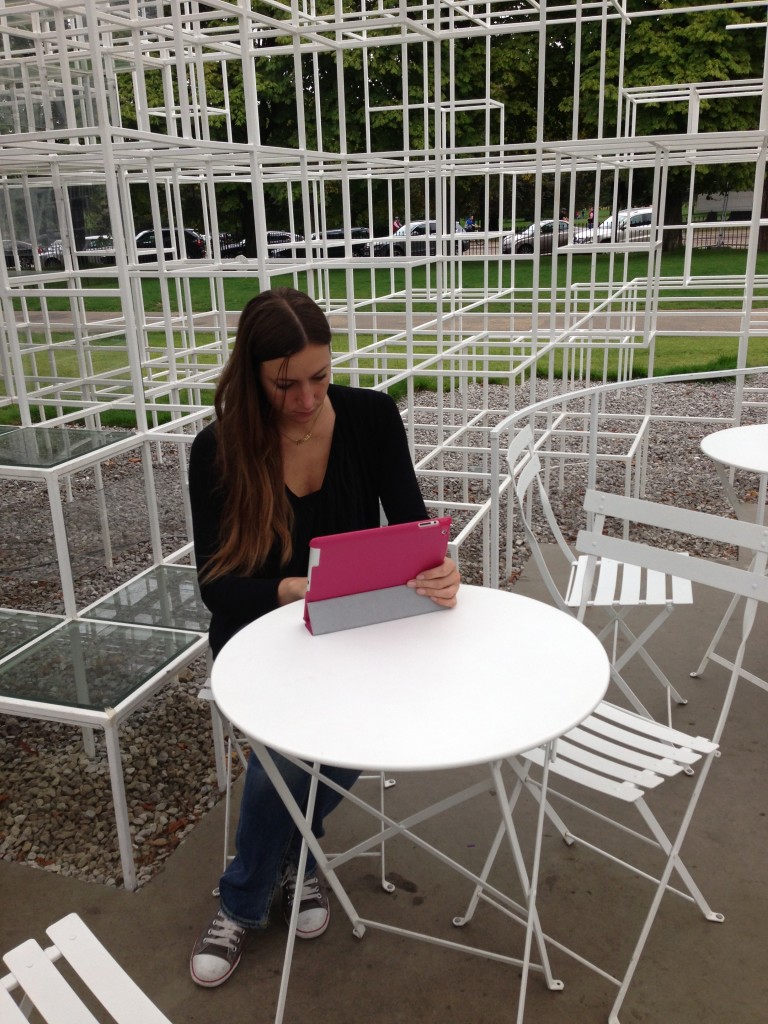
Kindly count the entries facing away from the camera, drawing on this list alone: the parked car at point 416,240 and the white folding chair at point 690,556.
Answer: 0

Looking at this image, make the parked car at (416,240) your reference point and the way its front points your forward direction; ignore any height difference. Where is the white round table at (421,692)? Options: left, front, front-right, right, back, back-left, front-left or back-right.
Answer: left

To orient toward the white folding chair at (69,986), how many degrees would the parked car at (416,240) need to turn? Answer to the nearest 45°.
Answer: approximately 90° to its left

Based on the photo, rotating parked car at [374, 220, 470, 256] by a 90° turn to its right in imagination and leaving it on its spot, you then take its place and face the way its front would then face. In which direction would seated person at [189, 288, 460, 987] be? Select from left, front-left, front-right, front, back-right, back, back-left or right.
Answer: back

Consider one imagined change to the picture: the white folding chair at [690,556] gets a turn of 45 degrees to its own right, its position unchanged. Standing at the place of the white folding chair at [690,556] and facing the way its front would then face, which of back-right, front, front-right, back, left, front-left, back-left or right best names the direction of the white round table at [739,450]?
right

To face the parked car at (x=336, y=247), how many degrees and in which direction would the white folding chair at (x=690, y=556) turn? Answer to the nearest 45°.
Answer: approximately 90° to its right

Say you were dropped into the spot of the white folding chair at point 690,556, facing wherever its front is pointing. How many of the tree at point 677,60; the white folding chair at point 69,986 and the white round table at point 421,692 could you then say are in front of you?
2

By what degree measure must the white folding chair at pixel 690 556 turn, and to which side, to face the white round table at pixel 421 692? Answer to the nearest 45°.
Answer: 0° — it already faces it

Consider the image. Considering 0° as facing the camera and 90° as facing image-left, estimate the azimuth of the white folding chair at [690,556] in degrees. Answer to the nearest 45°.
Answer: approximately 45°

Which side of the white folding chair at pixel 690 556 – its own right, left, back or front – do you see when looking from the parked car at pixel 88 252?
right

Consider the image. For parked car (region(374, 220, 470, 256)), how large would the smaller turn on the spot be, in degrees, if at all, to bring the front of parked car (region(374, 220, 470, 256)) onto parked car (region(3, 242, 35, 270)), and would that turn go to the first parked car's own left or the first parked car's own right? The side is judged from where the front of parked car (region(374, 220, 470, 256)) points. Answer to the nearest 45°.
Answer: approximately 45° to the first parked car's own left

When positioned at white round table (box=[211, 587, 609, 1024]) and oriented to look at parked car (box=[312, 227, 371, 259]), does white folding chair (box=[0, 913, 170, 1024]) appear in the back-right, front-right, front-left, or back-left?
back-left

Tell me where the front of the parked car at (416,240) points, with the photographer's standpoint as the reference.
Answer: facing to the left of the viewer
